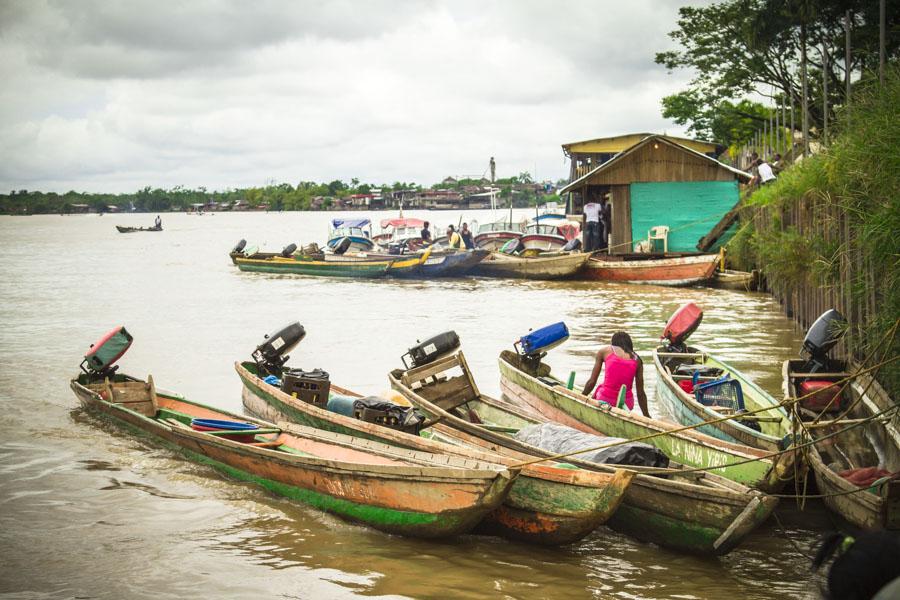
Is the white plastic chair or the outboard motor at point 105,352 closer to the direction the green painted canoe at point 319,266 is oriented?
the white plastic chair

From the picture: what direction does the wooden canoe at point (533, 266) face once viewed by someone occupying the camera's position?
facing to the right of the viewer

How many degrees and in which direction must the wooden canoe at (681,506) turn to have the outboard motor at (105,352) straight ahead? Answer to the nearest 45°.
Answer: approximately 180°

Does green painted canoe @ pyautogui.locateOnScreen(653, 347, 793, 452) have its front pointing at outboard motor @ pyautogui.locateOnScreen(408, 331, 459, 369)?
no

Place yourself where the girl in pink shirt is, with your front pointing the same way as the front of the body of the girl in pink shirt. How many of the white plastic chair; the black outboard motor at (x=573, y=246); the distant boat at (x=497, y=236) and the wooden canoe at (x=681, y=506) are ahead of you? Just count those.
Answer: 3

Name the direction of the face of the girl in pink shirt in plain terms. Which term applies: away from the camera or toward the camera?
away from the camera

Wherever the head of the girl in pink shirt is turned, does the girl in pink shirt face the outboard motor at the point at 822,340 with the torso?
no

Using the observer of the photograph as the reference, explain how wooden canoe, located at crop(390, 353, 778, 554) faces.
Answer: facing the viewer and to the right of the viewer

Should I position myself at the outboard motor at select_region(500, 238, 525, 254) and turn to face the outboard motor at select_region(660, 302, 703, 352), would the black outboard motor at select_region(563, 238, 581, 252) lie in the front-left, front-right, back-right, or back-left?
front-left

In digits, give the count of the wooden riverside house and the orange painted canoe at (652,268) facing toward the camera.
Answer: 1

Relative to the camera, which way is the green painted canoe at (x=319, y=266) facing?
to the viewer's right

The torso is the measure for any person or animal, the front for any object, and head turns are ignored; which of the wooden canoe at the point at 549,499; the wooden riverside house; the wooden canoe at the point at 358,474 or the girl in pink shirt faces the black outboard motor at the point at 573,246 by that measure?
the girl in pink shirt

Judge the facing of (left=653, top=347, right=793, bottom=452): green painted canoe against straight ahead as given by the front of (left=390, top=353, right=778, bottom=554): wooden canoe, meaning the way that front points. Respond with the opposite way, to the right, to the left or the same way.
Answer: the same way

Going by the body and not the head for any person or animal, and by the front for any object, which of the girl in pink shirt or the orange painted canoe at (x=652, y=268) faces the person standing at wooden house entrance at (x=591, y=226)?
the girl in pink shirt

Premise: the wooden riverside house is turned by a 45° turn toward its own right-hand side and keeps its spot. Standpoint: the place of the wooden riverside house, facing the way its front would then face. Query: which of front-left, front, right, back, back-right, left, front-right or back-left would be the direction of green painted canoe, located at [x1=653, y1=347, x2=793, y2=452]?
front-left

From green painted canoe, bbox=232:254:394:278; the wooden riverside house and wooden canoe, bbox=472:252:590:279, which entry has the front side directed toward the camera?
the wooden riverside house

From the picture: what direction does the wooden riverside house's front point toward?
toward the camera

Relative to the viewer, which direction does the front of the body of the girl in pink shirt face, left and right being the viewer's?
facing away from the viewer

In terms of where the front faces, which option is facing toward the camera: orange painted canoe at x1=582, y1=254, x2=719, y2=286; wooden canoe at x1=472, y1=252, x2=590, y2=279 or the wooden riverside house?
the wooden riverside house

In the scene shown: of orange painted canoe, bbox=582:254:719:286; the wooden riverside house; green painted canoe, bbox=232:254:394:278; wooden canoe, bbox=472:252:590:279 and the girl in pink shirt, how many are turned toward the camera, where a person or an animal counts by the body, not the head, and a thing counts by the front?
1

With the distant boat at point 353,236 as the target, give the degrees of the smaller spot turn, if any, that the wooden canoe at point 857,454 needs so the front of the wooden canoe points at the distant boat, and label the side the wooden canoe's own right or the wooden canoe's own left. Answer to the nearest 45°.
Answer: approximately 180°
